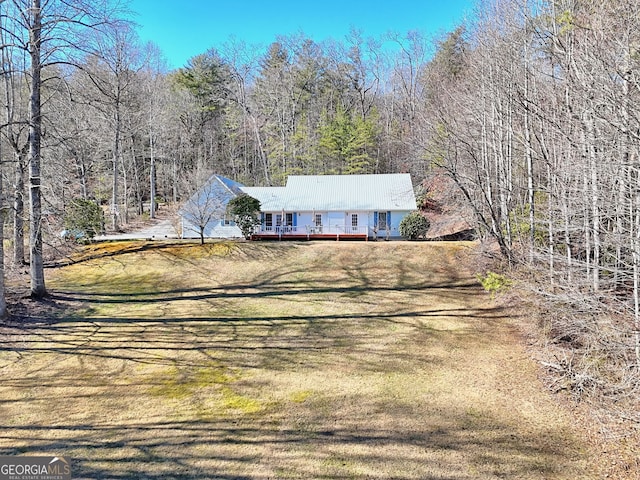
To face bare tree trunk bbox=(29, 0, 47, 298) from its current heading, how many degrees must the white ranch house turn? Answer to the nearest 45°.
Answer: approximately 45° to its right

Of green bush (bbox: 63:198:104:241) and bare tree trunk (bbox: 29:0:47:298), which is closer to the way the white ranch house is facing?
the bare tree trunk

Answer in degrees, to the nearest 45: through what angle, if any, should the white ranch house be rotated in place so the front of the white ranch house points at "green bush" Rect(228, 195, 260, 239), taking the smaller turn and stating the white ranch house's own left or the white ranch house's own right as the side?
approximately 45° to the white ranch house's own right

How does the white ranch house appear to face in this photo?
toward the camera
